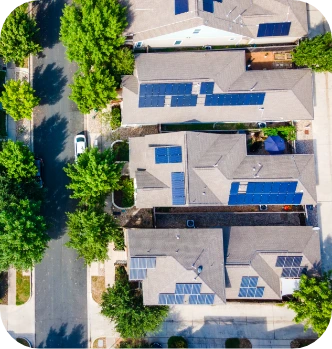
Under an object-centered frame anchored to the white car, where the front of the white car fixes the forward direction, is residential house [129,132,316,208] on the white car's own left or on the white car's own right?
on the white car's own right

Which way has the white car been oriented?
away from the camera

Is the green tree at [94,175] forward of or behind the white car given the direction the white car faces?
behind

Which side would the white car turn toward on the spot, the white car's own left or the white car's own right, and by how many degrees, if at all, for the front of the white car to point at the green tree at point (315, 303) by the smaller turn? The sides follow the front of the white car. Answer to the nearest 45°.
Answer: approximately 90° to the white car's own right
